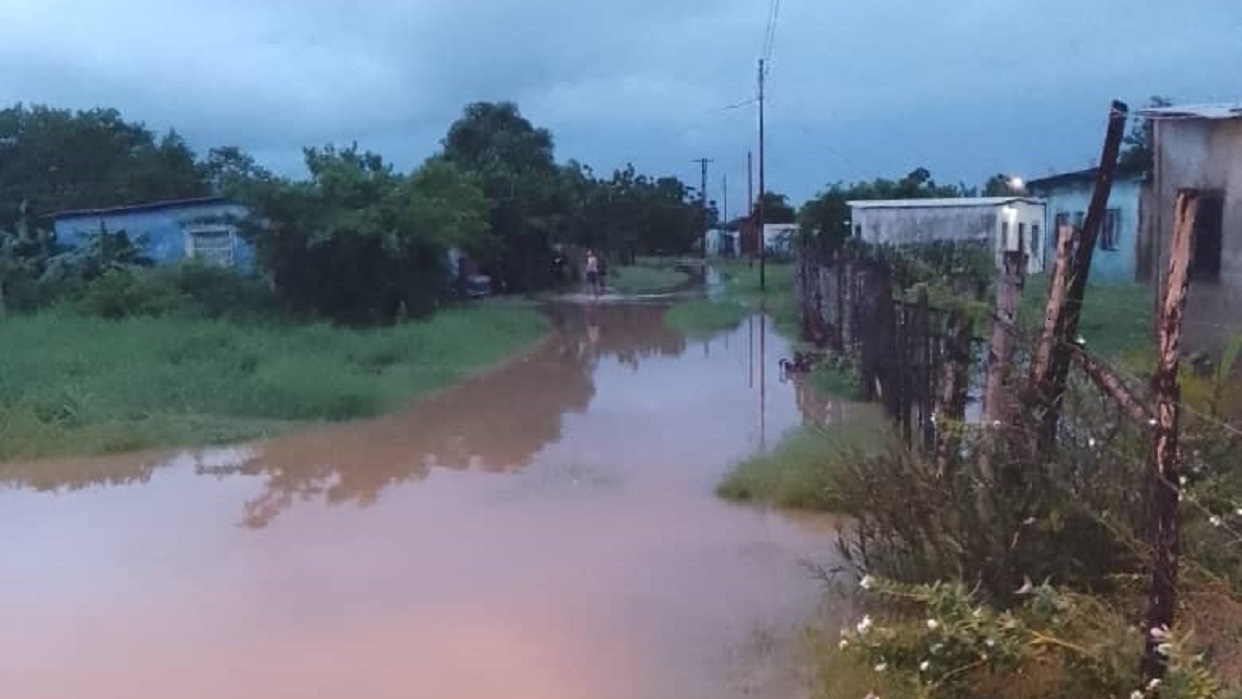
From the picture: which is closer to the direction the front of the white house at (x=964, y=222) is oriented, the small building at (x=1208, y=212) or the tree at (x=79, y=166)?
the small building

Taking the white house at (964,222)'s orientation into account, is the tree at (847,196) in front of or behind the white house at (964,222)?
behind

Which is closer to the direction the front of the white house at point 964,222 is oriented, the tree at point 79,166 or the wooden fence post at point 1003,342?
the wooden fence post

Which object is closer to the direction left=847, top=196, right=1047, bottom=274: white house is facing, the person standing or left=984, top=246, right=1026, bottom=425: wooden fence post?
the wooden fence post

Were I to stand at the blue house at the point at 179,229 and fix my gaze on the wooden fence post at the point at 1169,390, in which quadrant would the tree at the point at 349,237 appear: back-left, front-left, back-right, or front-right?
front-left

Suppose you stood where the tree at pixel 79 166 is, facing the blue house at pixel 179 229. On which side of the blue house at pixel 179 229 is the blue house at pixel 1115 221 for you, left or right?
left

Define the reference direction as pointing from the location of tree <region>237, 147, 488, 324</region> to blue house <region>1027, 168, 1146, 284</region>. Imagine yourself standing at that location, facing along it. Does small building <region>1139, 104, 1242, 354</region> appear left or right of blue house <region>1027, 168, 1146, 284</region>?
right

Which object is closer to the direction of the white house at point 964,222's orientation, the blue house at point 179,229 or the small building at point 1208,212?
the small building

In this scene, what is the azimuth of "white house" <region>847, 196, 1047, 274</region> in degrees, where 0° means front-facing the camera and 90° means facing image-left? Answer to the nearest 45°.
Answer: approximately 315°
